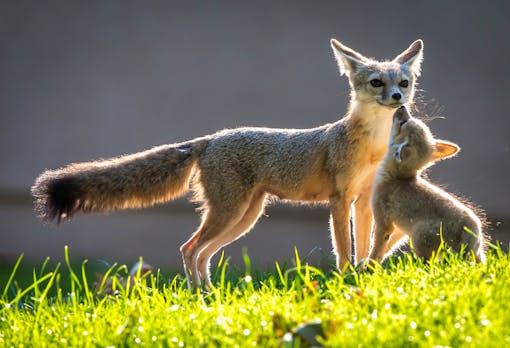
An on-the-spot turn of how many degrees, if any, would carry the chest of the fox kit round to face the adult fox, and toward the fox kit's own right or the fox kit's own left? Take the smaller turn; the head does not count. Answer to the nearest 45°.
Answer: approximately 45° to the fox kit's own right

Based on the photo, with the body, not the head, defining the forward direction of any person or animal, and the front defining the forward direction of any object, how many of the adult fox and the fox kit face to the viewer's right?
1

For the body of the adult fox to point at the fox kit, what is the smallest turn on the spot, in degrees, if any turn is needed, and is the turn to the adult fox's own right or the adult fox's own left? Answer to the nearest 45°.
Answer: approximately 45° to the adult fox's own right

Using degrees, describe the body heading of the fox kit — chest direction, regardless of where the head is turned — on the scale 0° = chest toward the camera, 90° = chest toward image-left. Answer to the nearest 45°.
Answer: approximately 90°

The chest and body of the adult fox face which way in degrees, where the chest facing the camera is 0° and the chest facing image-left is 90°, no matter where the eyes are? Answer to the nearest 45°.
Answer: approximately 270°

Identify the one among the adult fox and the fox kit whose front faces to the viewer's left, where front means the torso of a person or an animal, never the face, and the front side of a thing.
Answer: the fox kit

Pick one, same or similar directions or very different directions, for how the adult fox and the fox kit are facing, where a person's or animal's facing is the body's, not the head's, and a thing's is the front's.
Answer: very different directions
